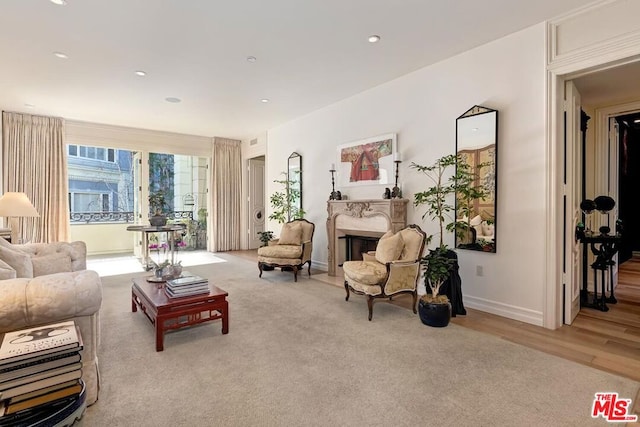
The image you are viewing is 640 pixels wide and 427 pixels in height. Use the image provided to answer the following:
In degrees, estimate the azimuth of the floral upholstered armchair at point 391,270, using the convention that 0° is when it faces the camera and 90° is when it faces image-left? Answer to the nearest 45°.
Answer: approximately 45°

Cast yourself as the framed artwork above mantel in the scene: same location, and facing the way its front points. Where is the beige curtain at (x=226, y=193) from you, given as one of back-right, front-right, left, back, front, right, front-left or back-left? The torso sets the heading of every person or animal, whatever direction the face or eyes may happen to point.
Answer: right

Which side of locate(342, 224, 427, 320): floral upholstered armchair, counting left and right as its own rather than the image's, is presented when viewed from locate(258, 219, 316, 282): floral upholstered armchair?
right

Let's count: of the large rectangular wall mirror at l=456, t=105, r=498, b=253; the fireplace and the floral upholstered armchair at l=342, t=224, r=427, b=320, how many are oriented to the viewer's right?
0

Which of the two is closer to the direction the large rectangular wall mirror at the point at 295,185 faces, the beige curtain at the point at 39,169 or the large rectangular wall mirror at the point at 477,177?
the beige curtain

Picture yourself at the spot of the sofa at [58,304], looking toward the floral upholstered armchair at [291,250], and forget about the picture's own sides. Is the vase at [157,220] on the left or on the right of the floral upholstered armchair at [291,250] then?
left

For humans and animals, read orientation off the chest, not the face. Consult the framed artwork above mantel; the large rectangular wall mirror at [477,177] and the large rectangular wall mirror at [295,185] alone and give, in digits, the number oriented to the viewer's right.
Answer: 0

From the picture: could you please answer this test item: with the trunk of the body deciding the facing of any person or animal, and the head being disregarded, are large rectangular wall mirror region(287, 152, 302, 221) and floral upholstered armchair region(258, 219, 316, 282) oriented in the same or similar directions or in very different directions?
same or similar directions

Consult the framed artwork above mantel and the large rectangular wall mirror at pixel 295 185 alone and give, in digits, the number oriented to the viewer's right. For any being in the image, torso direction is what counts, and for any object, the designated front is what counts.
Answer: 0

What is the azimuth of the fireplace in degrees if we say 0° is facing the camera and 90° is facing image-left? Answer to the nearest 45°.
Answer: approximately 45°

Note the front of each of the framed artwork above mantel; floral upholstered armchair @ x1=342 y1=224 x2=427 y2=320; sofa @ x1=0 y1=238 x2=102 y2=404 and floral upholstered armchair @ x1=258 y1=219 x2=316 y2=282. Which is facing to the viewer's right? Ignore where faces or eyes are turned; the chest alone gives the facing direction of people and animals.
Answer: the sofa

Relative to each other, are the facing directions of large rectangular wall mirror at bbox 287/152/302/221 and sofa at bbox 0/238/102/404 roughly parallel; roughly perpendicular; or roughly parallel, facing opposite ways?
roughly parallel, facing opposite ways

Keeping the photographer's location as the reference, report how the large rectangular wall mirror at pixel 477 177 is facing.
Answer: facing the viewer and to the left of the viewer

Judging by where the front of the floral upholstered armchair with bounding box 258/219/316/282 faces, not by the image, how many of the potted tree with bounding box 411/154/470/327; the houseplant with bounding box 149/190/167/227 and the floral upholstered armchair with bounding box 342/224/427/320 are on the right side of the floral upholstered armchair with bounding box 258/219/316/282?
1

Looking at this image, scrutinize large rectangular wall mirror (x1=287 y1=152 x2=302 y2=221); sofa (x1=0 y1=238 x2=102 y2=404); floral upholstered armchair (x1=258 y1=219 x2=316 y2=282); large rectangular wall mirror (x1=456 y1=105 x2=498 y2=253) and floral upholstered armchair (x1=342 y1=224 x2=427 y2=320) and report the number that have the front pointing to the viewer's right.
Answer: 1

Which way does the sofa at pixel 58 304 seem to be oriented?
to the viewer's right

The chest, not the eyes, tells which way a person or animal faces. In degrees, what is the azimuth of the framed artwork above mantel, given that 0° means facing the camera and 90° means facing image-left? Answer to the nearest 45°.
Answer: approximately 45°

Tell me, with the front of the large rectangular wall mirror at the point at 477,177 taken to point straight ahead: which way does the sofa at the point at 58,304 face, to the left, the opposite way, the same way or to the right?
the opposite way
